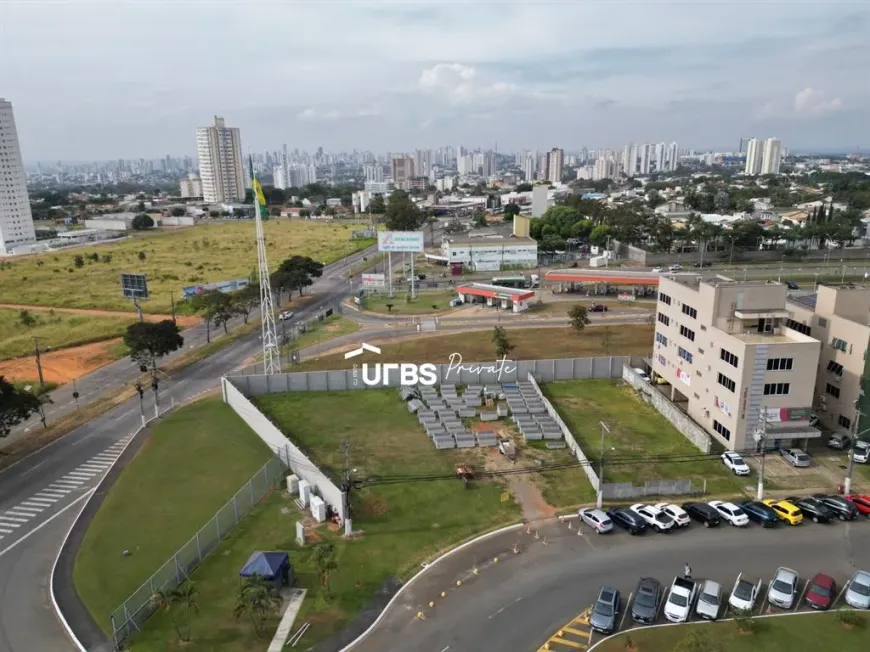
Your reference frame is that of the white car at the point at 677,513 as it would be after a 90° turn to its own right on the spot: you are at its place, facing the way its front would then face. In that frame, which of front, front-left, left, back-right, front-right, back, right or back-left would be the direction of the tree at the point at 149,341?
back-left

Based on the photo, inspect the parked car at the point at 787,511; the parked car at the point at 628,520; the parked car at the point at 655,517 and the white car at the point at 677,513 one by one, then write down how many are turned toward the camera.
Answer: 0

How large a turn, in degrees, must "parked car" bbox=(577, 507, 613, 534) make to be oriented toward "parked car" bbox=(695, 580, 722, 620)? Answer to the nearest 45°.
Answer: approximately 180°

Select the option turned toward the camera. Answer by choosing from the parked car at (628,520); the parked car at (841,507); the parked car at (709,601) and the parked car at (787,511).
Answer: the parked car at (709,601)

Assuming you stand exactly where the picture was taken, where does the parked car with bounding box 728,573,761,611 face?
facing the viewer and to the left of the viewer

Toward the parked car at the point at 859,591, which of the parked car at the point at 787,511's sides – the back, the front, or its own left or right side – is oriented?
back

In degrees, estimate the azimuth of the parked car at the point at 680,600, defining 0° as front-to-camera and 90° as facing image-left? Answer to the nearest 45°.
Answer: approximately 45°

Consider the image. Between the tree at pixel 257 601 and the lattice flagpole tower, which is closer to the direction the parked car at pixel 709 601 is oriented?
the tree

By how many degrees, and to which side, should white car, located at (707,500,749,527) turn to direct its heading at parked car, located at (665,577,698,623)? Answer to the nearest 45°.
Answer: approximately 135° to its left

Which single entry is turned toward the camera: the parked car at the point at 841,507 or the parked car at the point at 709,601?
the parked car at the point at 709,601

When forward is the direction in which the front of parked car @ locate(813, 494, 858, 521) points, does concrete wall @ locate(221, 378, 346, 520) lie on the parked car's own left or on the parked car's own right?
on the parked car's own left

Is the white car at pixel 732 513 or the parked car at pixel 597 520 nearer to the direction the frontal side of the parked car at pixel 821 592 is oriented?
the parked car

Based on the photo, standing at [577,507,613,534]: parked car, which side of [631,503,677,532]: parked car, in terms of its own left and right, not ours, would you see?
left

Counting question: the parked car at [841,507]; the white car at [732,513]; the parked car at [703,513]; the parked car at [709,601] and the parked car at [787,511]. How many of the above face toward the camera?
1

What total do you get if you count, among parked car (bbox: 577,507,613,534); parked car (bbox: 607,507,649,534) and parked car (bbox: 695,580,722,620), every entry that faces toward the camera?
1
